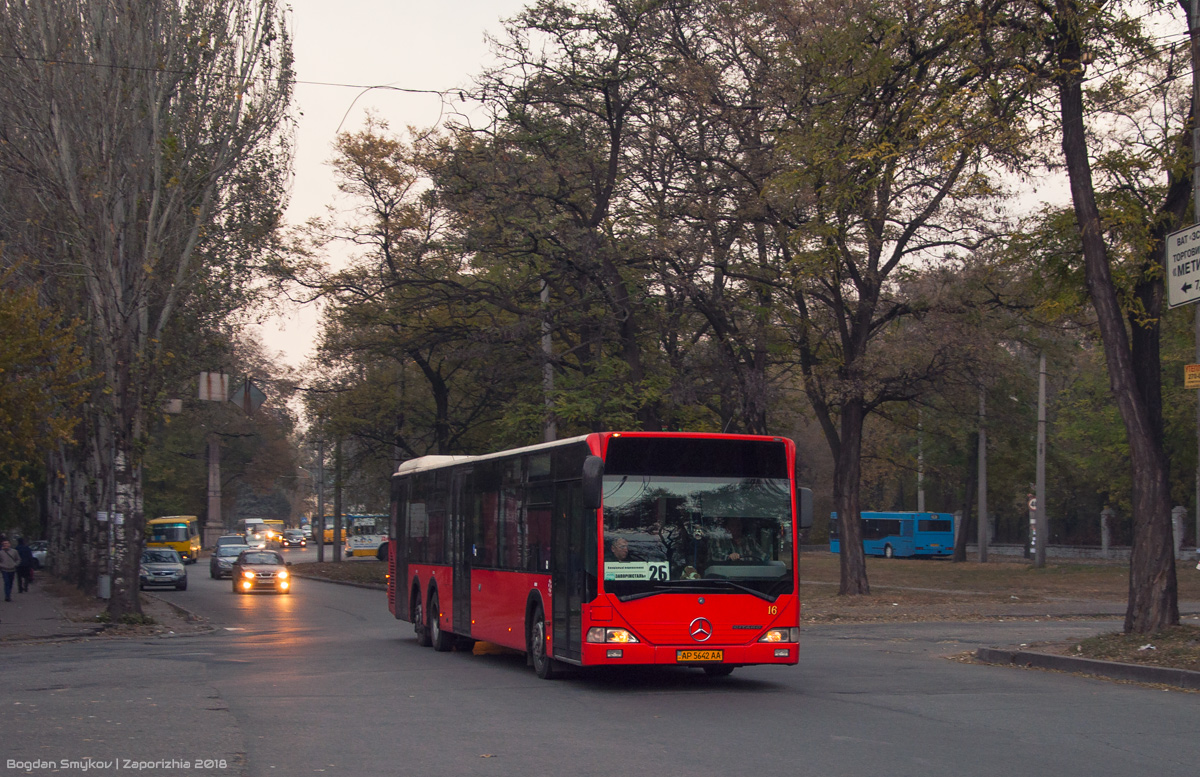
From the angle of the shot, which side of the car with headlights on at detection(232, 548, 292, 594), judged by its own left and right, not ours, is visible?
front

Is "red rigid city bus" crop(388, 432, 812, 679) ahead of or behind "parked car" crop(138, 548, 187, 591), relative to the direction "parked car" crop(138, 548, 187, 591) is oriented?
ahead

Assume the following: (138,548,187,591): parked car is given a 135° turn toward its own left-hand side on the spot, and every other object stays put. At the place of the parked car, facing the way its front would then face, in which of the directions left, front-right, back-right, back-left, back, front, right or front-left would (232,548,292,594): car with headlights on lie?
right

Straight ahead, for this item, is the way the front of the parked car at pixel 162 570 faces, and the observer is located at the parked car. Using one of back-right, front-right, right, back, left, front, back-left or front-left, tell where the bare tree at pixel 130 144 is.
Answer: front

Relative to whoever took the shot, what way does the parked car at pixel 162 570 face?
facing the viewer

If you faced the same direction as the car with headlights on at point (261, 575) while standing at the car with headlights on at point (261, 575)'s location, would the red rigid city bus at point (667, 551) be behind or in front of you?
in front

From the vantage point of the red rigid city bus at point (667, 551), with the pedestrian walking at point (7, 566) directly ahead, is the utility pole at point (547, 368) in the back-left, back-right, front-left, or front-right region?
front-right

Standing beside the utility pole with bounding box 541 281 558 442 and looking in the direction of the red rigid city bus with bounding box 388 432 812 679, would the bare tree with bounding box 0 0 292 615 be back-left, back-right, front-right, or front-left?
front-right

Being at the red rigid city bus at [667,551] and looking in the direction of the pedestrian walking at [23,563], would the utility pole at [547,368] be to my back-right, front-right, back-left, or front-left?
front-right

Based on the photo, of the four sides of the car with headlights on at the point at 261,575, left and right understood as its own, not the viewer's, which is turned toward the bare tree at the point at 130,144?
front
